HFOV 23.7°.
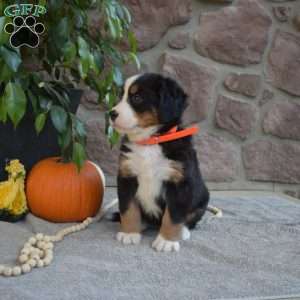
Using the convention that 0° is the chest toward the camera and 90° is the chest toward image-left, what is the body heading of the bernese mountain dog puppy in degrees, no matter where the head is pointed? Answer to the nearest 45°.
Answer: approximately 45°
